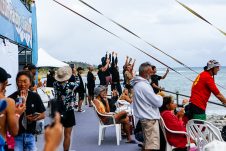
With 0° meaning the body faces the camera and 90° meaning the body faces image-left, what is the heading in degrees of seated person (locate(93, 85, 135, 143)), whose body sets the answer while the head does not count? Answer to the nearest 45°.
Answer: approximately 270°

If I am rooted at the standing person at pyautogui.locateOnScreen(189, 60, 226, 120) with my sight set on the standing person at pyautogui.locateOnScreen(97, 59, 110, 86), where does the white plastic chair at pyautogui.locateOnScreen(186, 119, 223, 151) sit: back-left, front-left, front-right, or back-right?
back-left

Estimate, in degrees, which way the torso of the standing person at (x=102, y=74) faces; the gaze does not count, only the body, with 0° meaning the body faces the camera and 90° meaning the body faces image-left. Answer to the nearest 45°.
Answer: approximately 225°

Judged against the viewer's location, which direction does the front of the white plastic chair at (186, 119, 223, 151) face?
facing away from the viewer and to the right of the viewer

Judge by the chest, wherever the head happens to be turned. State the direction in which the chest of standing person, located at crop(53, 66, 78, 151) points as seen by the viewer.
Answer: away from the camera

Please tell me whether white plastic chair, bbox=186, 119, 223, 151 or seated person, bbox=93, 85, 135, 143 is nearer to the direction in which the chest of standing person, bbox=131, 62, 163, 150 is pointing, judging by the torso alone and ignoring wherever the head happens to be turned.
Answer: the white plastic chair
